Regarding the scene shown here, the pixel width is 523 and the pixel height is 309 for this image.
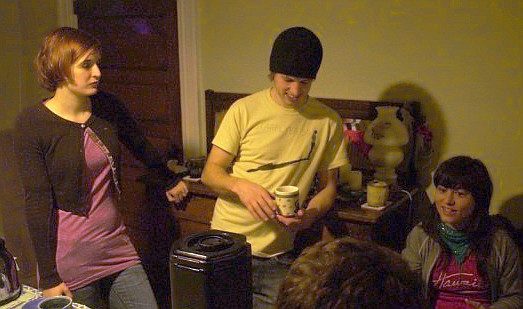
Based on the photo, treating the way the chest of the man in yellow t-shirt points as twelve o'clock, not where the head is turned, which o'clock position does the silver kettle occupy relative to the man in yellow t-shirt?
The silver kettle is roughly at 2 o'clock from the man in yellow t-shirt.

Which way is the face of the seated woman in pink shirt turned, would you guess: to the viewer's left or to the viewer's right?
to the viewer's left

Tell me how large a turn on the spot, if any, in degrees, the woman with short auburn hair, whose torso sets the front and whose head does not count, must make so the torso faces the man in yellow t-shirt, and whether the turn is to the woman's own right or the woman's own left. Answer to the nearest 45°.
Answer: approximately 45° to the woman's own left

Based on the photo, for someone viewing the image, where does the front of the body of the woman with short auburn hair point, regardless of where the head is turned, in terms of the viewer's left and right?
facing the viewer and to the right of the viewer

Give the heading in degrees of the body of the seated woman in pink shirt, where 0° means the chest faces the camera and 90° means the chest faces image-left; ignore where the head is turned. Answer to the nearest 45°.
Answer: approximately 45°

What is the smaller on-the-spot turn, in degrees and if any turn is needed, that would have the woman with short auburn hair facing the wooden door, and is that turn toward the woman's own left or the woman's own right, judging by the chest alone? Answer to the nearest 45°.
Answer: approximately 135° to the woman's own left

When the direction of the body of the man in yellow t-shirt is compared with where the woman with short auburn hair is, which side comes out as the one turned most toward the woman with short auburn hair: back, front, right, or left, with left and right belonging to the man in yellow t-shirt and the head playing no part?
right

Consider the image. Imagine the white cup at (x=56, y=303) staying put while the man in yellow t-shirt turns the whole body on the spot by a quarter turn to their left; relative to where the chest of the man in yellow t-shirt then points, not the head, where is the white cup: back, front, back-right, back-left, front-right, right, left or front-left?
back-right

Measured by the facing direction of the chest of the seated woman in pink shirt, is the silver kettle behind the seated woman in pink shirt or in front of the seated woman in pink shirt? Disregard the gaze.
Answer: in front

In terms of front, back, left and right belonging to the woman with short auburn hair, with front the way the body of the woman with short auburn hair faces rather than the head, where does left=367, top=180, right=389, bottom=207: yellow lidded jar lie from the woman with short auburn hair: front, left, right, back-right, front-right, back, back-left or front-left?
front-left

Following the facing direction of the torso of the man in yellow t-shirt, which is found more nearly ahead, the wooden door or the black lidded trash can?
the black lidded trash can

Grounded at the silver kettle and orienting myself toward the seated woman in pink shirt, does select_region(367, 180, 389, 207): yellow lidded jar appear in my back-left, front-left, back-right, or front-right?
front-left

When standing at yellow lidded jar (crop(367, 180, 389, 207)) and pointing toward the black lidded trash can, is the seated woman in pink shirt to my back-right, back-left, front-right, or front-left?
front-left

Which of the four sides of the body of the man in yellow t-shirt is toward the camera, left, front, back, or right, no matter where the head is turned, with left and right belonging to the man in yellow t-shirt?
front

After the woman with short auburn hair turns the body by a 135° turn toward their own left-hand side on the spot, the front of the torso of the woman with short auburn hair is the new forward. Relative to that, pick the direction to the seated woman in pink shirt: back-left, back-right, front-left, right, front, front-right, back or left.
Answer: right
